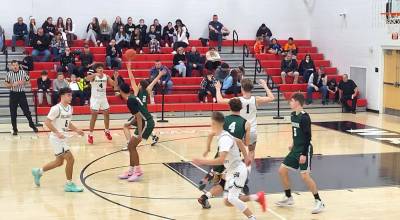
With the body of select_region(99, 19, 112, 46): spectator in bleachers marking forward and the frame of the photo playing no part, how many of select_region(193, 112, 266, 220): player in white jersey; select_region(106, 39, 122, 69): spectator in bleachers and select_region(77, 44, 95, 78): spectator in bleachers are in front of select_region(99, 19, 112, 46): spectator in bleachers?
3

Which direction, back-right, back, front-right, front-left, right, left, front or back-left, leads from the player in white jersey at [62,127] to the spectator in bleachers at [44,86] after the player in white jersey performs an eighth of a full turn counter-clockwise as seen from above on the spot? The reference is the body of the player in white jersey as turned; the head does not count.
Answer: left

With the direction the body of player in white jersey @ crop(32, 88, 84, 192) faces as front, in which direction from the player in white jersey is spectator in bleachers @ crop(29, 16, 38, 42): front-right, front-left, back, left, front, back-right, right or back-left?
back-left

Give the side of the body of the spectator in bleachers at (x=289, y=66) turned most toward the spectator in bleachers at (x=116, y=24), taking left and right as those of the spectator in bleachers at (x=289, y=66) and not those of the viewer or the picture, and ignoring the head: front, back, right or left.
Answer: right

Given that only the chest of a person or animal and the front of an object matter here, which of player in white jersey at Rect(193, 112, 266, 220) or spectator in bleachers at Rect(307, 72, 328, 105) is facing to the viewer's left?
the player in white jersey

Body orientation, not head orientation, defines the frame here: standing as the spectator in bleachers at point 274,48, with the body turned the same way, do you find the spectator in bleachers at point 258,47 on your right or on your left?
on your right

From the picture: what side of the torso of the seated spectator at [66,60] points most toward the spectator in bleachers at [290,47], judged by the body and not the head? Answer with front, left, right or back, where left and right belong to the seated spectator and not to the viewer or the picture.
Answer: left

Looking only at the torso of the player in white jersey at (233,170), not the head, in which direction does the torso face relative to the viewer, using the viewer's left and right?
facing to the left of the viewer

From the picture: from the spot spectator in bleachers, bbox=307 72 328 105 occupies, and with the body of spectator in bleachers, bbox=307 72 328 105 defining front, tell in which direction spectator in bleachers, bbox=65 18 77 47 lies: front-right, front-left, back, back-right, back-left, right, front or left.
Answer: right
